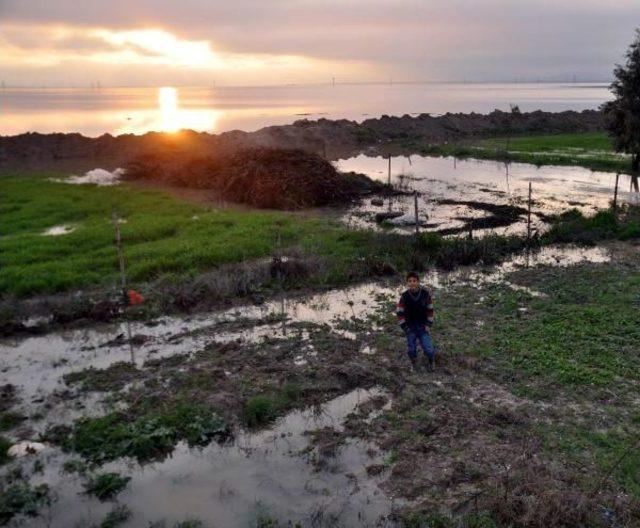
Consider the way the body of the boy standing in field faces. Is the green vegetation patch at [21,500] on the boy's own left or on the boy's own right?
on the boy's own right

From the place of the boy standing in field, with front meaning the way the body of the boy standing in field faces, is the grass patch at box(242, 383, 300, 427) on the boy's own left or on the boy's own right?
on the boy's own right

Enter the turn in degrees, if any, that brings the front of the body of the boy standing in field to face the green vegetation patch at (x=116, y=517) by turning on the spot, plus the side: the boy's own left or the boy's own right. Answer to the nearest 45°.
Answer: approximately 45° to the boy's own right

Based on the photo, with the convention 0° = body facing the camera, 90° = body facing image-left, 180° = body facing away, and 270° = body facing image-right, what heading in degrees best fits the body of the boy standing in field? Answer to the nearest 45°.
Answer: approximately 0°

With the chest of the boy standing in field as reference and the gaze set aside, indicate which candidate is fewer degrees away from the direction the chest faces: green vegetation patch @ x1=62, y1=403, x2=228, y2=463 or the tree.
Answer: the green vegetation patch

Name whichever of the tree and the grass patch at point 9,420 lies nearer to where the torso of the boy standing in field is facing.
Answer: the grass patch

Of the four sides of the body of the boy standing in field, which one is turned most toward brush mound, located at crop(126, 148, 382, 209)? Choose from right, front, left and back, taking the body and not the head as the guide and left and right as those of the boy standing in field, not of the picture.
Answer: back

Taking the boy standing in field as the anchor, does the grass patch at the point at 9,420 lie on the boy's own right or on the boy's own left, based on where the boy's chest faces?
on the boy's own right

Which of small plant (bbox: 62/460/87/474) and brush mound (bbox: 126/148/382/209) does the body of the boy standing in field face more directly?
the small plant

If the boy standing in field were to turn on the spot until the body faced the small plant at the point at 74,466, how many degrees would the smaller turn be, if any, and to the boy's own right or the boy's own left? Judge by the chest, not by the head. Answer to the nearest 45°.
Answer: approximately 45° to the boy's own right

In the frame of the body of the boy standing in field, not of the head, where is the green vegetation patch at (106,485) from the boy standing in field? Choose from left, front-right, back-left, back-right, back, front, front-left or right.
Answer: front-right

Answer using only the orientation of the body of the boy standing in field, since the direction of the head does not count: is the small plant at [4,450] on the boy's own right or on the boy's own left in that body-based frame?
on the boy's own right
